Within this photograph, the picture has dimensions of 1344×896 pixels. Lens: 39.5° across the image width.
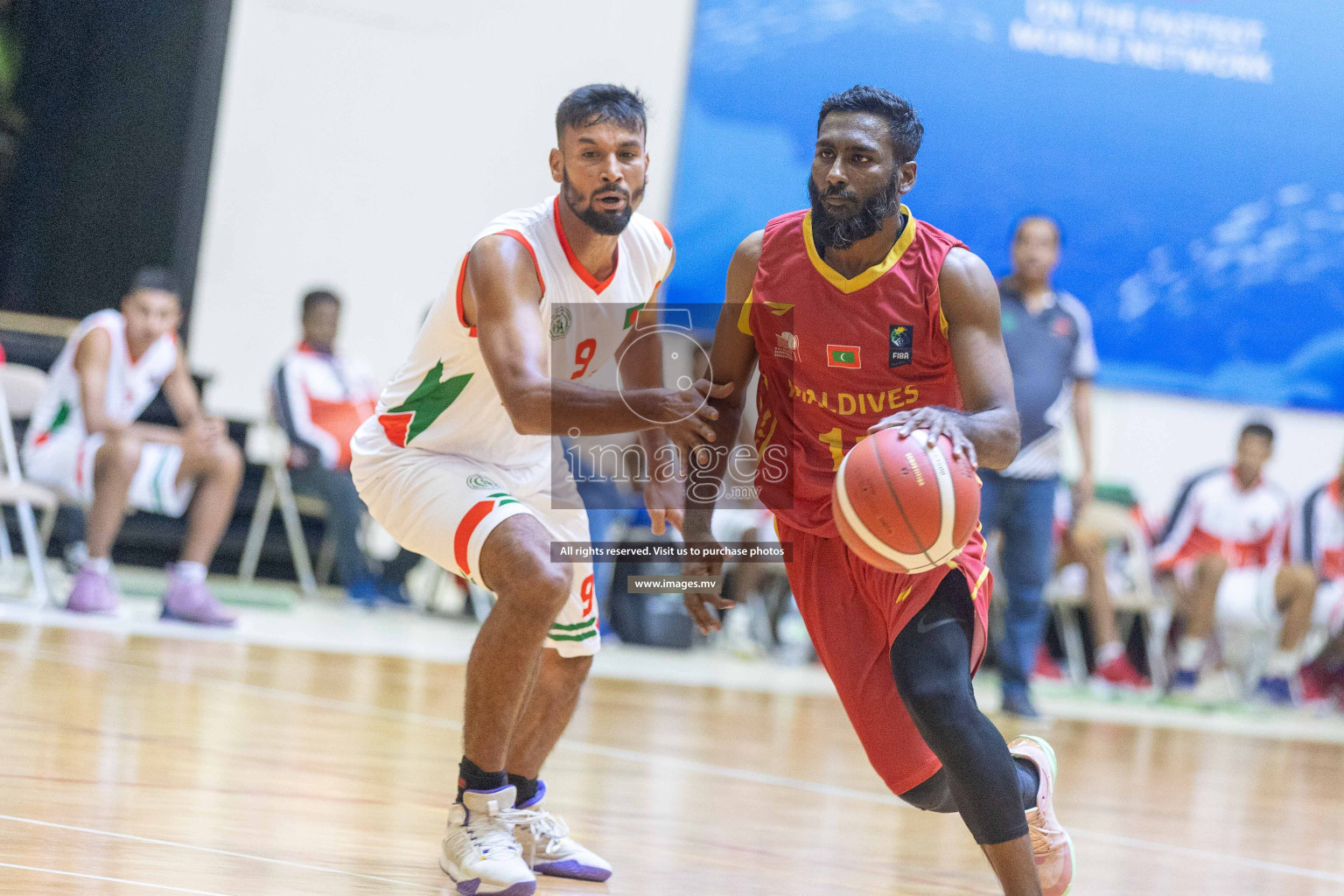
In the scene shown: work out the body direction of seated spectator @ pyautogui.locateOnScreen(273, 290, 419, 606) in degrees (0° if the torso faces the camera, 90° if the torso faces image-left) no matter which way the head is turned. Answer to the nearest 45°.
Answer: approximately 315°

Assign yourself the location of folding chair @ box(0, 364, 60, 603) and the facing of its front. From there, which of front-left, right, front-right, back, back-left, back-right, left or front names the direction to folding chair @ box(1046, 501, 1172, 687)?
front-left

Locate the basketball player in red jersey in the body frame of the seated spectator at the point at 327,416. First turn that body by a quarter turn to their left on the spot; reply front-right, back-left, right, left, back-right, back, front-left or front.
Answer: back-right

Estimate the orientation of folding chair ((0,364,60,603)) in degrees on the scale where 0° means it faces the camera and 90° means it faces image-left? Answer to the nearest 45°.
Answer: approximately 315°

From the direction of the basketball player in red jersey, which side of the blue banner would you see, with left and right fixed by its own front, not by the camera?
front

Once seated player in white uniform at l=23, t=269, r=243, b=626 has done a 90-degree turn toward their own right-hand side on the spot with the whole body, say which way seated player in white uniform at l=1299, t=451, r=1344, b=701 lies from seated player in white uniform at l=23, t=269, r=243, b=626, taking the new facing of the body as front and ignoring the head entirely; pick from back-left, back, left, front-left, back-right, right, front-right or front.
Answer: back-left
